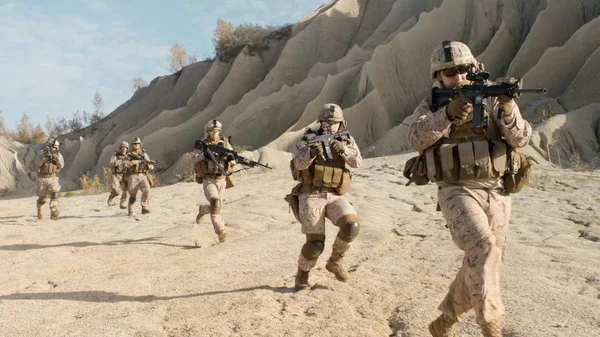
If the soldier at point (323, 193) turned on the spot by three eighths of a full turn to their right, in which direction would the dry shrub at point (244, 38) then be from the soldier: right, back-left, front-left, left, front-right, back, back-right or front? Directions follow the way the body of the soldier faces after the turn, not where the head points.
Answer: front-right

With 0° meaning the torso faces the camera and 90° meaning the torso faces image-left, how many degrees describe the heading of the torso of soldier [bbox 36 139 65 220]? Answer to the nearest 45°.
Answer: approximately 0°

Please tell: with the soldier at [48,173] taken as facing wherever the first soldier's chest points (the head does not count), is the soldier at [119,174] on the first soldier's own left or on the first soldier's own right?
on the first soldier's own left

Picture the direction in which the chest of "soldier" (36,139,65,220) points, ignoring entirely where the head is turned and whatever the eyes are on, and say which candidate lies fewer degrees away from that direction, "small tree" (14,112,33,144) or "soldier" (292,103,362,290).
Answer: the soldier

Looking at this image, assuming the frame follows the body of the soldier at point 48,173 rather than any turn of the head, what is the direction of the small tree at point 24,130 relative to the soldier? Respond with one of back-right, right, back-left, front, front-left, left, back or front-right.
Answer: back

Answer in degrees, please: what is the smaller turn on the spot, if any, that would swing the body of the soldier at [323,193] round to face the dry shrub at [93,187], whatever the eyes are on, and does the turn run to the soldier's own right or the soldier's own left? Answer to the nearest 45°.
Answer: approximately 135° to the soldier's own right

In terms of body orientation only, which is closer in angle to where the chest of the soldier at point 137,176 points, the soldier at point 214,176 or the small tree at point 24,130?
the soldier

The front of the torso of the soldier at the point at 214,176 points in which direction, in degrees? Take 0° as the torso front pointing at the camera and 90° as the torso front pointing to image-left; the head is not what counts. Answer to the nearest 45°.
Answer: approximately 315°
